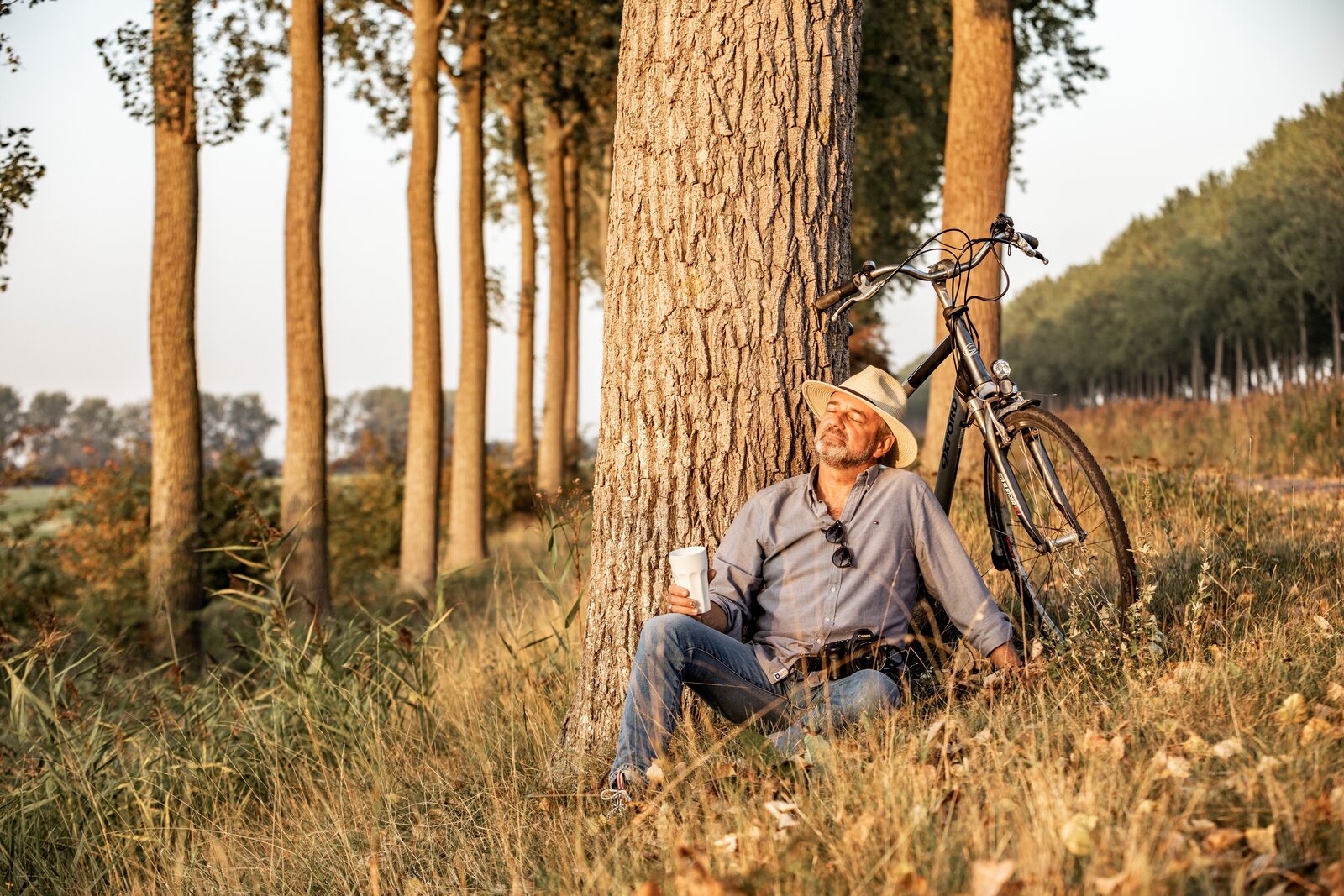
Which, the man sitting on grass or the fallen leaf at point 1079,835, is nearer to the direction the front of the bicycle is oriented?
the fallen leaf

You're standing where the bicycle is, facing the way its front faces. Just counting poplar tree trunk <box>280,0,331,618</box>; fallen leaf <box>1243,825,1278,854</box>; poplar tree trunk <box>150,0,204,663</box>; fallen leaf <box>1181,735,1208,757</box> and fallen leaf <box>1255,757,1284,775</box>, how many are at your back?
2

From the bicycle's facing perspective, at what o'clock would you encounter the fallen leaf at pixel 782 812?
The fallen leaf is roughly at 2 o'clock from the bicycle.

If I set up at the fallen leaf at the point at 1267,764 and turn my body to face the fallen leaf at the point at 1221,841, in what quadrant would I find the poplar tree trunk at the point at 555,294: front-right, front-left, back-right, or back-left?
back-right

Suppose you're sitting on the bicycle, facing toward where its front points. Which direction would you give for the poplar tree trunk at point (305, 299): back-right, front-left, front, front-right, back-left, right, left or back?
back

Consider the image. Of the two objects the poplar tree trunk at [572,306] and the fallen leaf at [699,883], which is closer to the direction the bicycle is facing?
the fallen leaf

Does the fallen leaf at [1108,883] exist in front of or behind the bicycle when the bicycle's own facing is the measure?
in front

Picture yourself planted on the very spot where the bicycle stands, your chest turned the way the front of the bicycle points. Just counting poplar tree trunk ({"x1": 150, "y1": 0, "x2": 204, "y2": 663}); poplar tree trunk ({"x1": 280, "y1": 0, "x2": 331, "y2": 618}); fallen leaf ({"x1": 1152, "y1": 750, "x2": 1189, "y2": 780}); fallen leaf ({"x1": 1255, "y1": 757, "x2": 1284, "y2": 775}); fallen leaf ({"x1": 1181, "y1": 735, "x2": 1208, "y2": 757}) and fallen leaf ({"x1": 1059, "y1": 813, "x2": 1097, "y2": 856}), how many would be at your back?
2

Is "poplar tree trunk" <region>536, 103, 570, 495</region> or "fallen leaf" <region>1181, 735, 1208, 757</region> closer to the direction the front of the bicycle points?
the fallen leaf

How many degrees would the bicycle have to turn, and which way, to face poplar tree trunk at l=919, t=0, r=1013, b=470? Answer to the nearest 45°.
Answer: approximately 135° to its left

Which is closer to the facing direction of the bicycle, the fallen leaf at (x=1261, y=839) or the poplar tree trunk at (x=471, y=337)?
the fallen leaf

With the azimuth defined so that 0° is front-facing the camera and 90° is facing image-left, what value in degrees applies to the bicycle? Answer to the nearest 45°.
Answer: approximately 315°

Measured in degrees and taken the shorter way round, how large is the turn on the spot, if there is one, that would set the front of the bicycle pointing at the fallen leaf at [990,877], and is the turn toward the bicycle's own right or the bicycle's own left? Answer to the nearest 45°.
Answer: approximately 45° to the bicycle's own right

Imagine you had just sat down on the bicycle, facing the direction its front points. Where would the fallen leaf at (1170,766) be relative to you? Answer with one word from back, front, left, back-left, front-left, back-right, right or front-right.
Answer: front-right

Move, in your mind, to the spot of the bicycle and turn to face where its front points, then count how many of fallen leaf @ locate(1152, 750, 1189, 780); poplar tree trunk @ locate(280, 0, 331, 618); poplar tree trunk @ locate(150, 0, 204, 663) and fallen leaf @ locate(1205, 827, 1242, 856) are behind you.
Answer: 2
